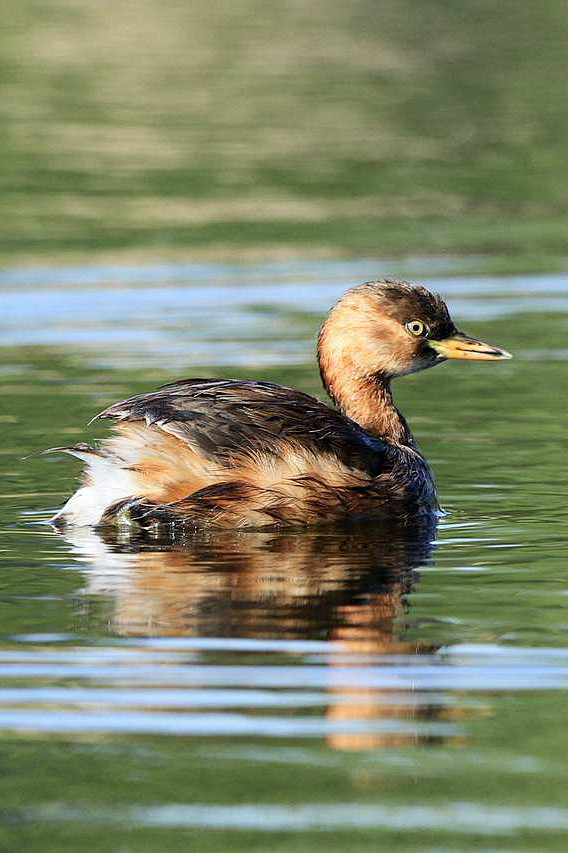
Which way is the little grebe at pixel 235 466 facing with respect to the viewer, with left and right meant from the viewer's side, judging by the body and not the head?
facing to the right of the viewer
